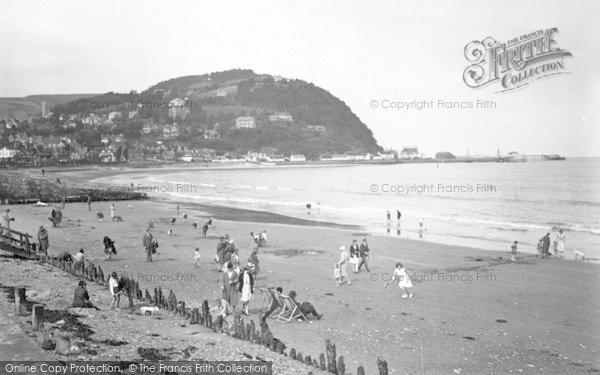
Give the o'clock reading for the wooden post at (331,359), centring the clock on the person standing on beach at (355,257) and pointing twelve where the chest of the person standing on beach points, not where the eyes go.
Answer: The wooden post is roughly at 12 o'clock from the person standing on beach.

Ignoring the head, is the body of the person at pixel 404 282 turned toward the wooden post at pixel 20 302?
yes

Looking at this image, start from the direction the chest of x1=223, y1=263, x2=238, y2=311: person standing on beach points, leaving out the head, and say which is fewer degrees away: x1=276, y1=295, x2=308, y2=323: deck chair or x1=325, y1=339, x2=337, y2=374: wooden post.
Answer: the wooden post

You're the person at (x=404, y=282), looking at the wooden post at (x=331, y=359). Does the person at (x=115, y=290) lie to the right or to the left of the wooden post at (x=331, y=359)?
right

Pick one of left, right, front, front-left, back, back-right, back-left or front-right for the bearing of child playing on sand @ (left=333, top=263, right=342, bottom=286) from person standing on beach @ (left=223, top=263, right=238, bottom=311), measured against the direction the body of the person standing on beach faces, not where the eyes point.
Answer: back-left

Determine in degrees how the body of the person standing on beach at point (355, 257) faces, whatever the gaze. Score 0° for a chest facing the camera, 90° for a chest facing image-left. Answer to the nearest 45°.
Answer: approximately 0°

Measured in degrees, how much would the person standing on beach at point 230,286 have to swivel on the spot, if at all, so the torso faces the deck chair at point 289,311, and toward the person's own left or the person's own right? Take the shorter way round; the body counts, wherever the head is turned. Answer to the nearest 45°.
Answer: approximately 90° to the person's own left

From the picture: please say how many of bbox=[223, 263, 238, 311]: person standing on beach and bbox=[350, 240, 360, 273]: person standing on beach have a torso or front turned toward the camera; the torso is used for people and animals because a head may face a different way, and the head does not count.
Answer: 2

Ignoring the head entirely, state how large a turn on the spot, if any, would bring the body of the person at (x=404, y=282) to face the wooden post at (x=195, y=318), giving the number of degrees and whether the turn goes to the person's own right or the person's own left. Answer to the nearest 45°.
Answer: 0° — they already face it
